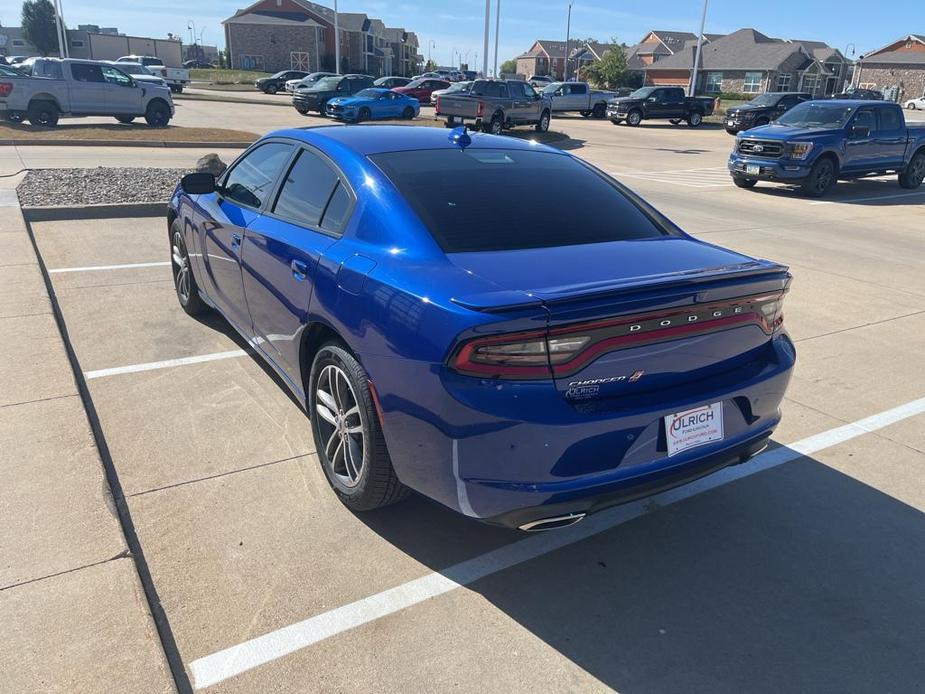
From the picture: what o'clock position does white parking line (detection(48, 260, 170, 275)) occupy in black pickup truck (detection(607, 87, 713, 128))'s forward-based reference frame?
The white parking line is roughly at 11 o'clock from the black pickup truck.

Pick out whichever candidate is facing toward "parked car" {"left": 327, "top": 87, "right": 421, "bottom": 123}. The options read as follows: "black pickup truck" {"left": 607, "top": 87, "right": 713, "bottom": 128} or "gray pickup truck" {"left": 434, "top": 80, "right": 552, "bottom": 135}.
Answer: the black pickup truck

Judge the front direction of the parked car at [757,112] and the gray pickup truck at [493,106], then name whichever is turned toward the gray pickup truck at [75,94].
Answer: the parked car

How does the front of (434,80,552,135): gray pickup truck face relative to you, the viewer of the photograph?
facing away from the viewer and to the right of the viewer

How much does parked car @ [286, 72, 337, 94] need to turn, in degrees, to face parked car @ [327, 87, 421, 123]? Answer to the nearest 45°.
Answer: approximately 45° to its left

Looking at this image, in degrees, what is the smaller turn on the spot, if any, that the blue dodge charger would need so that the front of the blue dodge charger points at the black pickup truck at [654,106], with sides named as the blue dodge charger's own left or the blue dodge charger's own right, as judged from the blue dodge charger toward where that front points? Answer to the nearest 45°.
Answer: approximately 45° to the blue dodge charger's own right

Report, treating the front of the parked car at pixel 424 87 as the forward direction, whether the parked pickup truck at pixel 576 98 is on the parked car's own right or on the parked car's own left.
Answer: on the parked car's own left

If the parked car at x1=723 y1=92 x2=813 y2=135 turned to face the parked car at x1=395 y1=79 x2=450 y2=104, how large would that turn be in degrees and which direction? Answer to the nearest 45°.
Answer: approximately 45° to its right

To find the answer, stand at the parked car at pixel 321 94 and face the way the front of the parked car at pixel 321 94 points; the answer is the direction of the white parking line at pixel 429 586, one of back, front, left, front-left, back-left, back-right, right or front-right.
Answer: front-left

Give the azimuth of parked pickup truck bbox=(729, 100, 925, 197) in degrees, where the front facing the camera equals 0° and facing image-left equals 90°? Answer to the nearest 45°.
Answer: approximately 45°

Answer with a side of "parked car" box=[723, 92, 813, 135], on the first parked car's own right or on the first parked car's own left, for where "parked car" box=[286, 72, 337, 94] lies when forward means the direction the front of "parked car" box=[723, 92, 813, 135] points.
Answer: on the first parked car's own right

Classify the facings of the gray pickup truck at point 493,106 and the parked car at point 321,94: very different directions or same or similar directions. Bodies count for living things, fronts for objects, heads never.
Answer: very different directions

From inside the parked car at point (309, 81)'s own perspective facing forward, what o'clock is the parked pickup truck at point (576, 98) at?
the parked pickup truck at point (576, 98) is roughly at 8 o'clock from the parked car at point (309, 81).

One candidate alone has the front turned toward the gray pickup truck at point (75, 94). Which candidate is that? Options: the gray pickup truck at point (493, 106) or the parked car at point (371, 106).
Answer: the parked car
